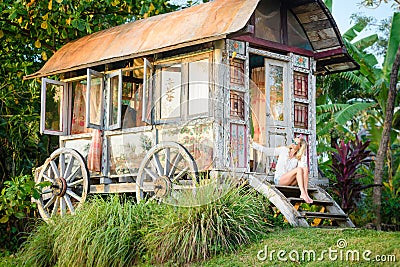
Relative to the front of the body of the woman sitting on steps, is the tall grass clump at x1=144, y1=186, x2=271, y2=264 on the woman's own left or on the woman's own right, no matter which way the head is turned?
on the woman's own right

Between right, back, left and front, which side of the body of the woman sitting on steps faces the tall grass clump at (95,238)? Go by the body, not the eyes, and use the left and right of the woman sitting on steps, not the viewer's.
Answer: right

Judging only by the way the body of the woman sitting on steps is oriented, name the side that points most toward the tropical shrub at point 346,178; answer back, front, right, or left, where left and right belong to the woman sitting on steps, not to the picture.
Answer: left

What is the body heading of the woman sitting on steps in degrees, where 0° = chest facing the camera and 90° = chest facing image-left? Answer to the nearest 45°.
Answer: approximately 315°

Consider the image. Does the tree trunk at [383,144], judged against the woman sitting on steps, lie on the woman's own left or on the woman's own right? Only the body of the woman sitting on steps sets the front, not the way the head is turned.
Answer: on the woman's own left

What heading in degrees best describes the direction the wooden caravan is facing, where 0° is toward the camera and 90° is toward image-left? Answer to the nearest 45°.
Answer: approximately 315°

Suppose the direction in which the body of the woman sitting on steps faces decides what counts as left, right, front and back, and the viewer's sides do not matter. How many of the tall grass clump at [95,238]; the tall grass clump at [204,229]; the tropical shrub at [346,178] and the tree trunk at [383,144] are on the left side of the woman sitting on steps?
2
